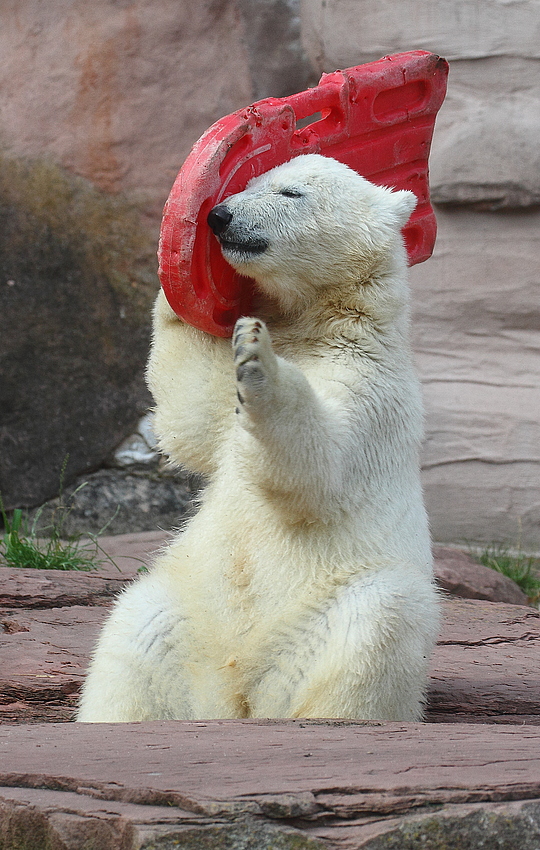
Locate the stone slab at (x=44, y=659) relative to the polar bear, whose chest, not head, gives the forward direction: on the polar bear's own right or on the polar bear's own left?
on the polar bear's own right

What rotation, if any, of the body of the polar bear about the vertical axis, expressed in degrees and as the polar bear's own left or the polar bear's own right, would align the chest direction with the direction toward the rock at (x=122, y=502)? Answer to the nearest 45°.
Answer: approximately 135° to the polar bear's own right

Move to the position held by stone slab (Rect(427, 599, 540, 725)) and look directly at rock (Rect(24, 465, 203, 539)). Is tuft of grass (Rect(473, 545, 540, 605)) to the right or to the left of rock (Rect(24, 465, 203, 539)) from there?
right

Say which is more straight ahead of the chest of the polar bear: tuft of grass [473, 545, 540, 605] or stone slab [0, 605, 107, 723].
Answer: the stone slab
